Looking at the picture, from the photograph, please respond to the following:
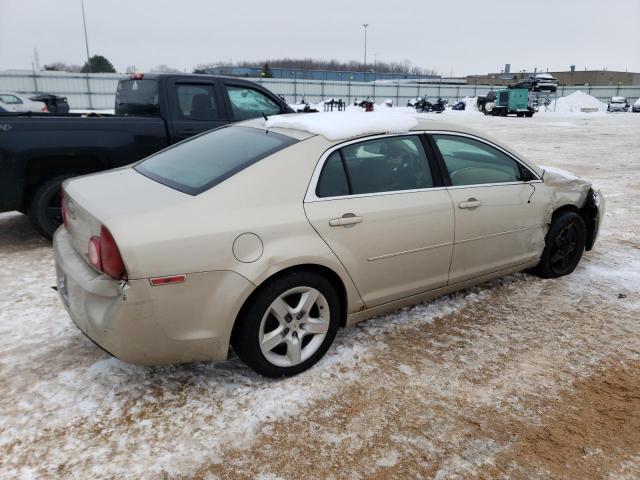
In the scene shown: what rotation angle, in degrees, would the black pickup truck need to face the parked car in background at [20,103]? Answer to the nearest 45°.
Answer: approximately 45° to its left

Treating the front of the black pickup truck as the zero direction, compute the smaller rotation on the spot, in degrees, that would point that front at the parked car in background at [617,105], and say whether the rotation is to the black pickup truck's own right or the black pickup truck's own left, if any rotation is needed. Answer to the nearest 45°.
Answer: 0° — it already faces it

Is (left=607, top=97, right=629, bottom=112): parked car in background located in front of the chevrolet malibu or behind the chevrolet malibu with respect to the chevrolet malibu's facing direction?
in front

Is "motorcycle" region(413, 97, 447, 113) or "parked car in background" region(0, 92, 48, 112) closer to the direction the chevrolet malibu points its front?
the motorcycle

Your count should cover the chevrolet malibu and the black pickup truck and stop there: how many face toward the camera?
0

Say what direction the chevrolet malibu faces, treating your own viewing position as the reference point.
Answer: facing away from the viewer and to the right of the viewer

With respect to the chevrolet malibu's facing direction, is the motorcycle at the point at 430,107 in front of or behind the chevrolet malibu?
in front

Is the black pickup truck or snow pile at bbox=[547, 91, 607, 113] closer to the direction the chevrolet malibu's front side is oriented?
the snow pile

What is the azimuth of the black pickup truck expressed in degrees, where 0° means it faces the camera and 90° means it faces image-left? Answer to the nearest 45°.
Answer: approximately 225°

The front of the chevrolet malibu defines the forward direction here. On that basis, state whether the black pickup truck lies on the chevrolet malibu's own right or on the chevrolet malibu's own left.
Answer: on the chevrolet malibu's own left

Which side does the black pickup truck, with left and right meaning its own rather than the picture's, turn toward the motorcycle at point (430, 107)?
front
